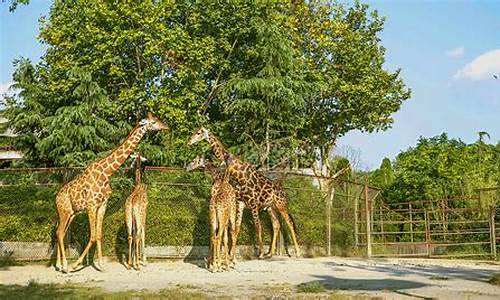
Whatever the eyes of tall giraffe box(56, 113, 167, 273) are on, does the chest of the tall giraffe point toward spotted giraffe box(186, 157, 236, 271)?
yes

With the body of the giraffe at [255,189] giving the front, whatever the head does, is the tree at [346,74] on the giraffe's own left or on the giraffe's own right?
on the giraffe's own right

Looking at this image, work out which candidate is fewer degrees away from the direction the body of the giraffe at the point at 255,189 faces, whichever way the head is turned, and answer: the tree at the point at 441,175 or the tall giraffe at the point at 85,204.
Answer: the tall giraffe

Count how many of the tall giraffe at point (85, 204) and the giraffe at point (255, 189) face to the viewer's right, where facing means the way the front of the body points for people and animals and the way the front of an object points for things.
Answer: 1

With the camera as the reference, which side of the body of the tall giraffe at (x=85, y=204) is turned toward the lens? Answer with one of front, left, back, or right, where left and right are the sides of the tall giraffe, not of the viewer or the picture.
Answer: right

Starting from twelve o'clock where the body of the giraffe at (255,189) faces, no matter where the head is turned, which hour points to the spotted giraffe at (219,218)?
The spotted giraffe is roughly at 10 o'clock from the giraffe.

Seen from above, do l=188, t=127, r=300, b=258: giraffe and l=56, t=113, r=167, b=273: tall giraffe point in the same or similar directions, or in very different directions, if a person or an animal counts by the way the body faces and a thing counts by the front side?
very different directions

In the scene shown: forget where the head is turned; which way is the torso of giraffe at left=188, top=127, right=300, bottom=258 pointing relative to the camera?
to the viewer's left
